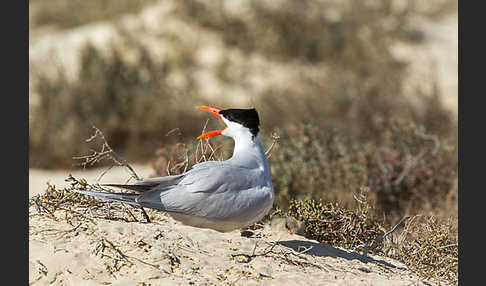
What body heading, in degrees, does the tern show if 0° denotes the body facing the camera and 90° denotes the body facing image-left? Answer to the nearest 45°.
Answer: approximately 270°
